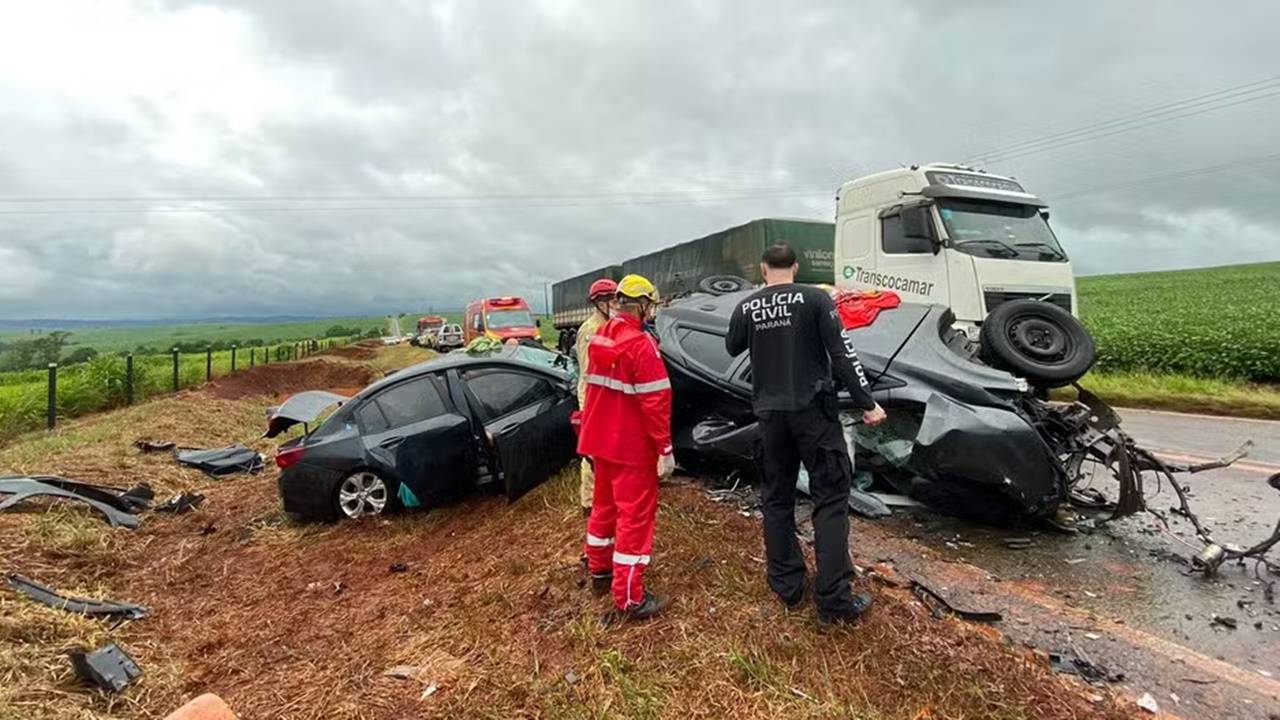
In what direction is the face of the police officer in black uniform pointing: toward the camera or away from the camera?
away from the camera

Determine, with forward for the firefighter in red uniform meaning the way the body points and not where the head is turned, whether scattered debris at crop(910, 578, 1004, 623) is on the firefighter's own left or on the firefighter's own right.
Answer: on the firefighter's own right

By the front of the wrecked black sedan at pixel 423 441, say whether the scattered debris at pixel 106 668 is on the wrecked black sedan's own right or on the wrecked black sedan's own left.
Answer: on the wrecked black sedan's own right

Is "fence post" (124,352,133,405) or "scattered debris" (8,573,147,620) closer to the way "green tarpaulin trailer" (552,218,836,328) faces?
the scattered debris

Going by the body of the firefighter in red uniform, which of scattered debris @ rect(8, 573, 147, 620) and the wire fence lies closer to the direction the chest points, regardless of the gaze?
the wire fence

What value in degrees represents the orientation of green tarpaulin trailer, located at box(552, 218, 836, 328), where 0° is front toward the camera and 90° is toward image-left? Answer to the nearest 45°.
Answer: approximately 315°

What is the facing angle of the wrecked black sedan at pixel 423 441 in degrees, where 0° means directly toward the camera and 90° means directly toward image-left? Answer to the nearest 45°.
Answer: approximately 270°

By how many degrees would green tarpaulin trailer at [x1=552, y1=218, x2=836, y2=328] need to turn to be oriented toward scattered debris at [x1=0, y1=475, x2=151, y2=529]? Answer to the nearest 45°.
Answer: approximately 90° to its right

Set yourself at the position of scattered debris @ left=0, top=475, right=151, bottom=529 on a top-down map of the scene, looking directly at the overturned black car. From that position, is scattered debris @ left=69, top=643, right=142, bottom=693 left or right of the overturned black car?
right

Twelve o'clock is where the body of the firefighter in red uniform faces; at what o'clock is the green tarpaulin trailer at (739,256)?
The green tarpaulin trailer is roughly at 11 o'clock from the firefighter in red uniform.

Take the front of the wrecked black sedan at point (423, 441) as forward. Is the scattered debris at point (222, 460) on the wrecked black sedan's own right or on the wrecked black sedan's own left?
on the wrecked black sedan's own left
